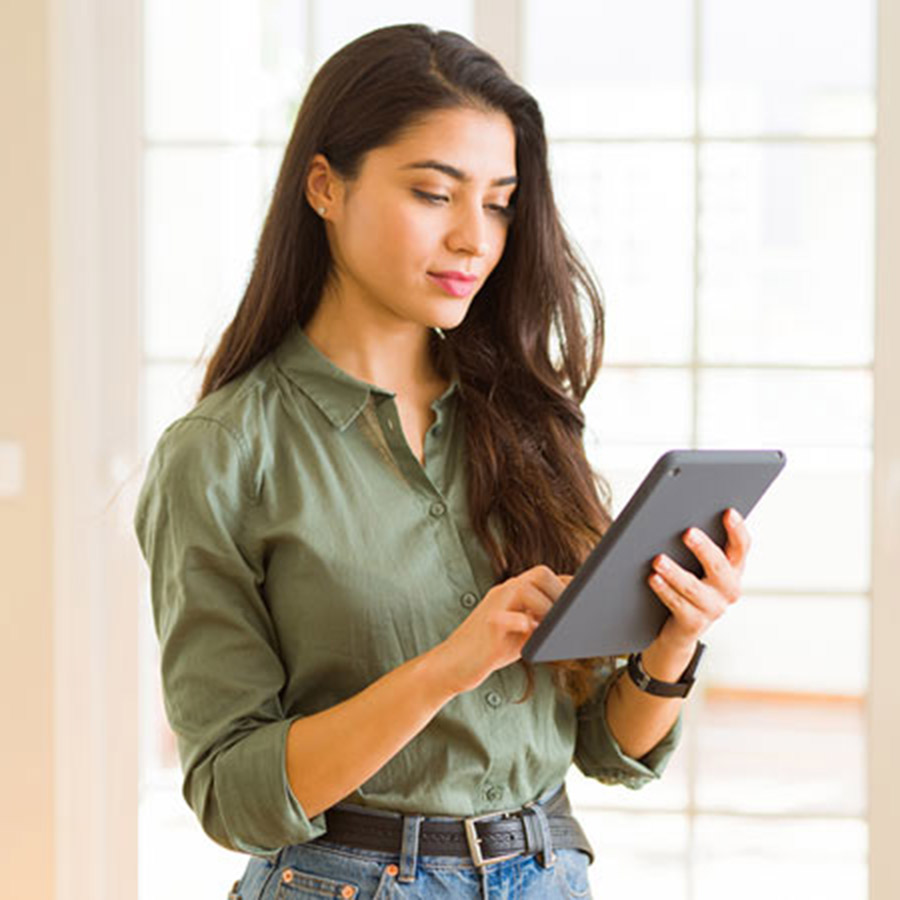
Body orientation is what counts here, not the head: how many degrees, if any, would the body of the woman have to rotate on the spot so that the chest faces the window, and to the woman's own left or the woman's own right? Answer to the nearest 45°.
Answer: approximately 135° to the woman's own left

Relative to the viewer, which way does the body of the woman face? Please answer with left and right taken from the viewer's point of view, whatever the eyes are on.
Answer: facing the viewer and to the right of the viewer
